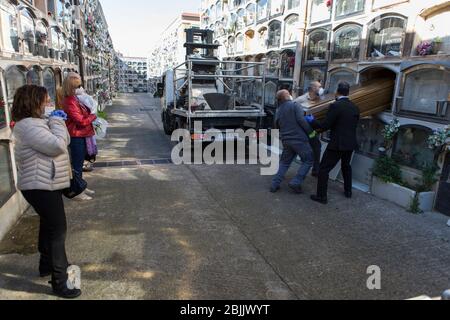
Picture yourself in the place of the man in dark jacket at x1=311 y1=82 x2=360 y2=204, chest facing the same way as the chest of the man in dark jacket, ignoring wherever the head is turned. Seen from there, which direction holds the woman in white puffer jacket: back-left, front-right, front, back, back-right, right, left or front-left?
left

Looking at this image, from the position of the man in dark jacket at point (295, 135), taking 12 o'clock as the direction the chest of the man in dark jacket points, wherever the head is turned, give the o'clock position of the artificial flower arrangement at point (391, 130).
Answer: The artificial flower arrangement is roughly at 1 o'clock from the man in dark jacket.

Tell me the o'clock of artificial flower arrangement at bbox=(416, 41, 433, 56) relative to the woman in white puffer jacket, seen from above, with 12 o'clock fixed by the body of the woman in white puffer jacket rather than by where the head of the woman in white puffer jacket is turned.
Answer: The artificial flower arrangement is roughly at 12 o'clock from the woman in white puffer jacket.

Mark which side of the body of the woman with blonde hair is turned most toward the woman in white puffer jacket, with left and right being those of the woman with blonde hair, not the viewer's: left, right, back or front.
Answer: right

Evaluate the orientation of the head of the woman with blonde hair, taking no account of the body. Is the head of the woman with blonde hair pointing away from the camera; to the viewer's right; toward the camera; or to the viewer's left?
to the viewer's right

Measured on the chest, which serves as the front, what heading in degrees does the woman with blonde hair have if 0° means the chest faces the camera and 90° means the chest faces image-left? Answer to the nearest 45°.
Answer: approximately 270°

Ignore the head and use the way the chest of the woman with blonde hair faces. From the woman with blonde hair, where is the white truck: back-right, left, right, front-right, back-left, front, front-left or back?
front-left

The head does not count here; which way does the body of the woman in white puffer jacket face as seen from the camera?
to the viewer's right

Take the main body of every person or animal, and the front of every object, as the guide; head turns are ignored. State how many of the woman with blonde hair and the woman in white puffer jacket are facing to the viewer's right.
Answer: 2

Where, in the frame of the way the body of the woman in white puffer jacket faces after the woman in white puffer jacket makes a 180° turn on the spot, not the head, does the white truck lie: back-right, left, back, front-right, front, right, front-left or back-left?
back-right

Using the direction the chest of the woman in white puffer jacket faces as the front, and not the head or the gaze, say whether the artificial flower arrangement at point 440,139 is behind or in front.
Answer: in front

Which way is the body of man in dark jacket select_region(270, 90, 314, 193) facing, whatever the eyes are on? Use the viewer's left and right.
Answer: facing away from the viewer and to the right of the viewer
